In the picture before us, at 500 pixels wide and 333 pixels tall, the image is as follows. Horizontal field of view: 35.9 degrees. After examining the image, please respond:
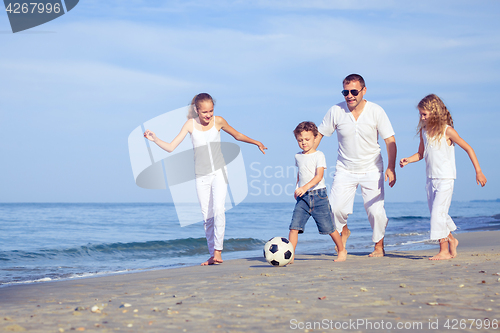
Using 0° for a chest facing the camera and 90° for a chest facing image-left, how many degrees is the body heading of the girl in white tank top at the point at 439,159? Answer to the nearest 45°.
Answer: approximately 45°

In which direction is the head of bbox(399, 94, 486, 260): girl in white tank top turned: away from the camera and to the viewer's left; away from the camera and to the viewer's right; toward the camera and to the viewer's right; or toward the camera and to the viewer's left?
toward the camera and to the viewer's left

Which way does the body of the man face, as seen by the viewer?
toward the camera

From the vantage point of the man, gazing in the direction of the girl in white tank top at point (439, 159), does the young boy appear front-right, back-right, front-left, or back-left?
back-right

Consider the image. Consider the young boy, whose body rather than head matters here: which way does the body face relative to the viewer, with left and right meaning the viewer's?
facing the viewer and to the left of the viewer

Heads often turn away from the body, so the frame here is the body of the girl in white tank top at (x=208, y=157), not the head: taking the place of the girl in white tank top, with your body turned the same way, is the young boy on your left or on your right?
on your left

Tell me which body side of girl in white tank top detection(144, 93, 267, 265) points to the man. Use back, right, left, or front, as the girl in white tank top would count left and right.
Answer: left

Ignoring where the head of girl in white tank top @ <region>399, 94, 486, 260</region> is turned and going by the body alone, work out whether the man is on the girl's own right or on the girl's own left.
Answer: on the girl's own right

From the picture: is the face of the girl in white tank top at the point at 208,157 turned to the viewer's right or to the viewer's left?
to the viewer's right

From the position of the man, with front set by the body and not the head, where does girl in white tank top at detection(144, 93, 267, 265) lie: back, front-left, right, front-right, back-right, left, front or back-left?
right

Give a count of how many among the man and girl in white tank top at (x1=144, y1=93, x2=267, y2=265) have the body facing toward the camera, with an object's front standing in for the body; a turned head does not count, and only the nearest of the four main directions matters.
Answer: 2

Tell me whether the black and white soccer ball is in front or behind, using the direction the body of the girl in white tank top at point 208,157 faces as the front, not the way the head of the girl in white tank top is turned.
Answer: in front
